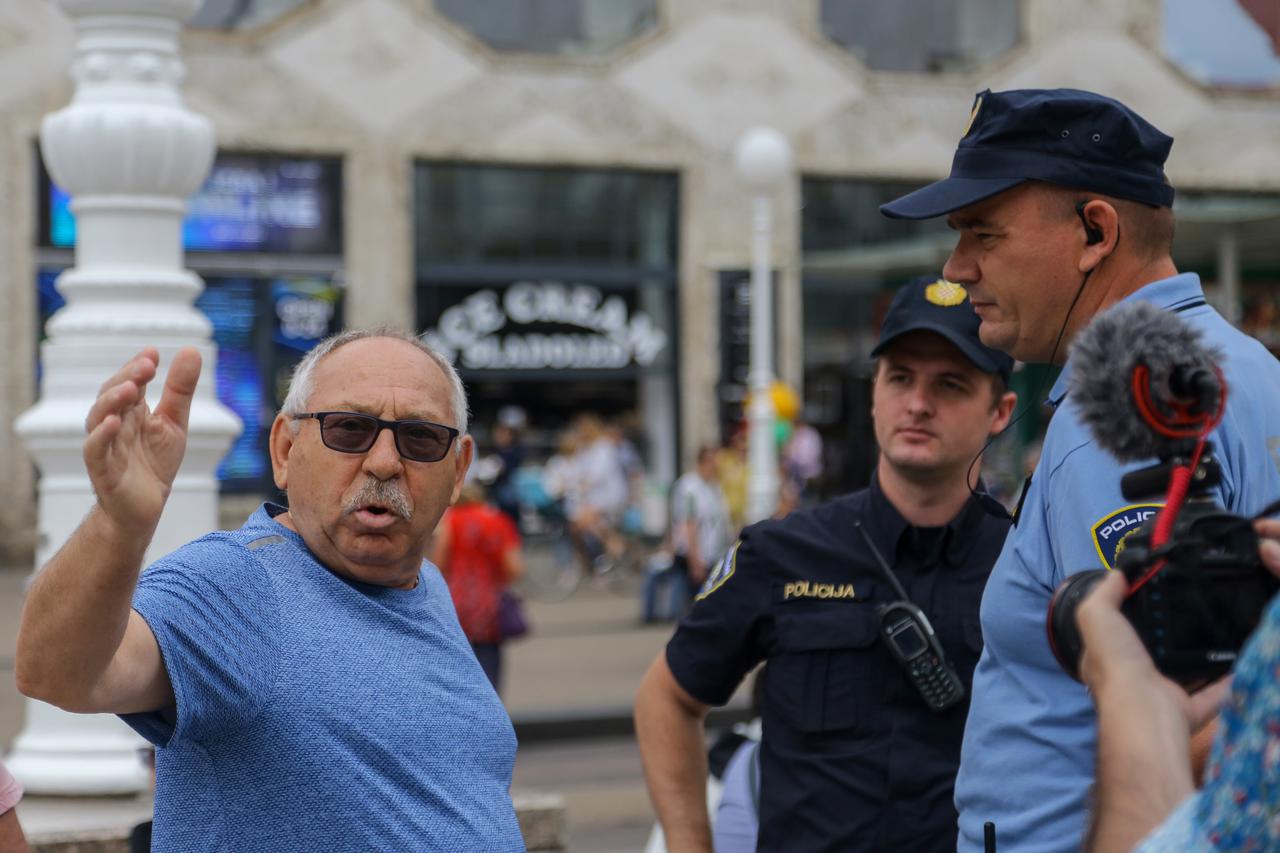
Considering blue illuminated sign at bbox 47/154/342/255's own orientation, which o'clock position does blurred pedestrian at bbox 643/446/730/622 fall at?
The blurred pedestrian is roughly at 11 o'clock from the blue illuminated sign.

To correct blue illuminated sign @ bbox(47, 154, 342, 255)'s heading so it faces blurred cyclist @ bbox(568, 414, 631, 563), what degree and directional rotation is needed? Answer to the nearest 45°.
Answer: approximately 45° to its left

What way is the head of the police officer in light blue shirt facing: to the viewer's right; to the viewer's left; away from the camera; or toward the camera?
to the viewer's left

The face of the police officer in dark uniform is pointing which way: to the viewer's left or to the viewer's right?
to the viewer's left

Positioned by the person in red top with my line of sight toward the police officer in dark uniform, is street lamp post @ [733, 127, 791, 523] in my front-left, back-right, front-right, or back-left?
back-left

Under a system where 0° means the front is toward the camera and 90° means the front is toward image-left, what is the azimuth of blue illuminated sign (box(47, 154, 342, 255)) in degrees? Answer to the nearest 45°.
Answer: approximately 0°

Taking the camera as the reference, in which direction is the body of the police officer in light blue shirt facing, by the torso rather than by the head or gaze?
to the viewer's left
